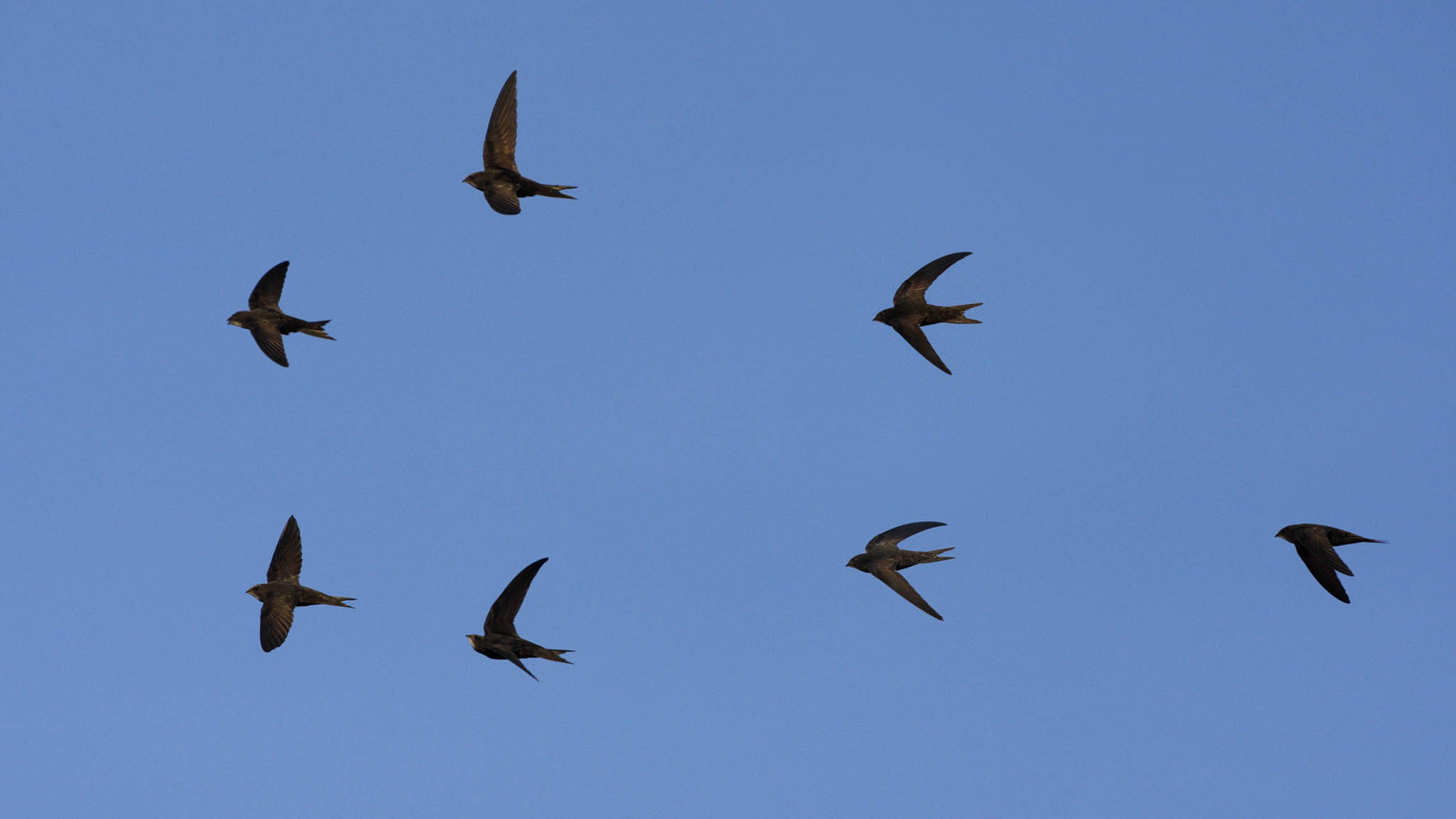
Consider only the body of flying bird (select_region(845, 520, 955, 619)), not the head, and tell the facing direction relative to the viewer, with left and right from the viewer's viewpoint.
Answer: facing to the left of the viewer

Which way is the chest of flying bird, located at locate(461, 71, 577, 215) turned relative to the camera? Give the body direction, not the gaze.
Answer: to the viewer's left

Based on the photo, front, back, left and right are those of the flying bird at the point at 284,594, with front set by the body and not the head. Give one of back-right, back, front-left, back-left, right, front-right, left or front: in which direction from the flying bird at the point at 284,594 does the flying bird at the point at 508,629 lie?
back-left

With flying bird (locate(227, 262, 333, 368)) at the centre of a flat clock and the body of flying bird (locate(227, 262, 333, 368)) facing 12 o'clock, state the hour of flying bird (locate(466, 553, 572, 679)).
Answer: flying bird (locate(466, 553, 572, 679)) is roughly at 7 o'clock from flying bird (locate(227, 262, 333, 368)).

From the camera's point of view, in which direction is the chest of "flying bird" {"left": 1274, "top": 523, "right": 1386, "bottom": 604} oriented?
to the viewer's left

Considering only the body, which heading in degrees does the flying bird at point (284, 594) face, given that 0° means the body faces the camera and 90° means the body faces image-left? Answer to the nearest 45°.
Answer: approximately 90°

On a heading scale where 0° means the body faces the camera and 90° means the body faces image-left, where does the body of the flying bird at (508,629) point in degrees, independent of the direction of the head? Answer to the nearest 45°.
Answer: approximately 90°

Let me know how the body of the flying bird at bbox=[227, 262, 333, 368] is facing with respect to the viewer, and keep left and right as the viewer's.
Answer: facing to the left of the viewer
